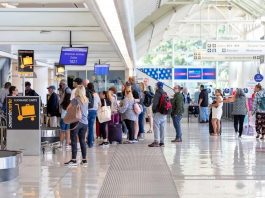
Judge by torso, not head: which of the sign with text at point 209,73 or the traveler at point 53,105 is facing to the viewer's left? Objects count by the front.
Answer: the traveler

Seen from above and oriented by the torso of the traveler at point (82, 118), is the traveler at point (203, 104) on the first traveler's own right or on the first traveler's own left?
on the first traveler's own right

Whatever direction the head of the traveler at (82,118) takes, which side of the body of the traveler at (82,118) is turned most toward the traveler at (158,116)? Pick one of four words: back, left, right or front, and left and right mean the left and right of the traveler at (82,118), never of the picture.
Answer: right
